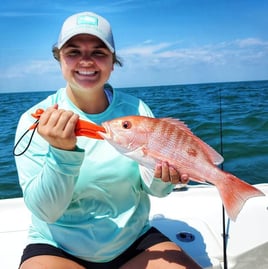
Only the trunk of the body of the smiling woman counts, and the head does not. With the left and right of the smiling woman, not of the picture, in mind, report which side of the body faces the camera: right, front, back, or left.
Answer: front
